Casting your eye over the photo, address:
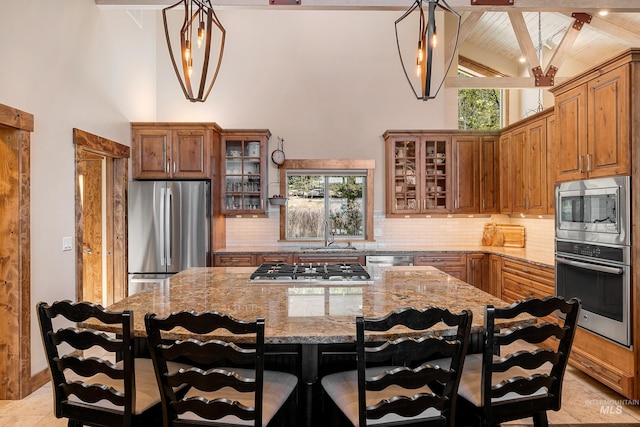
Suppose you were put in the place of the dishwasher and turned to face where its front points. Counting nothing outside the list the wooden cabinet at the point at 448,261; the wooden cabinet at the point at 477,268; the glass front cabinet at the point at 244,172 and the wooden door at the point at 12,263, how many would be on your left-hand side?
2

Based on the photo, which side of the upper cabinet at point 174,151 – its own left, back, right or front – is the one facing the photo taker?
front

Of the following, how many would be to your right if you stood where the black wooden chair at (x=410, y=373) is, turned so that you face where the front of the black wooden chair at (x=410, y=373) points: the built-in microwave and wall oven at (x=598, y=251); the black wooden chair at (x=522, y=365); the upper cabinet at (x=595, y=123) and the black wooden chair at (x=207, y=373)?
3

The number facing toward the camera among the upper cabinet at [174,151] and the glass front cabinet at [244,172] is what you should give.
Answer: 2

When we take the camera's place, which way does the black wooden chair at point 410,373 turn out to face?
facing away from the viewer and to the left of the viewer

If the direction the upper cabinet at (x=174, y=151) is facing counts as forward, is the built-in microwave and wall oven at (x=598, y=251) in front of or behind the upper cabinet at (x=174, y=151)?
in front

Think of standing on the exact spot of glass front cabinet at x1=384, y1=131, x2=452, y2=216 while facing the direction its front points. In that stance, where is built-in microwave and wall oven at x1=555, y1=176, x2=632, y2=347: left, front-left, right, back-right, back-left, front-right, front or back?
front-left

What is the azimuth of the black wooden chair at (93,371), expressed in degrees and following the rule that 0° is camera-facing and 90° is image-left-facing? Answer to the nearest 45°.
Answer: approximately 225°

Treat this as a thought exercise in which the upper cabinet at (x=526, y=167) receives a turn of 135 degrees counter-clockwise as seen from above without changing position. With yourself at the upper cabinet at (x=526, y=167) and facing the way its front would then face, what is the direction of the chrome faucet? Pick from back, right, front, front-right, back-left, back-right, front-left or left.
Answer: back

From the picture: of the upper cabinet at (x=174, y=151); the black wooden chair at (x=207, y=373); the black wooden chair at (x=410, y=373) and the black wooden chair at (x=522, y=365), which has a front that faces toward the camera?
the upper cabinet

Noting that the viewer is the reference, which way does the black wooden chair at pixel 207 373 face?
facing away from the viewer and to the right of the viewer

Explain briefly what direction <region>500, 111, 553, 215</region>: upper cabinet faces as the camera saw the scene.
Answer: facing the viewer and to the left of the viewer

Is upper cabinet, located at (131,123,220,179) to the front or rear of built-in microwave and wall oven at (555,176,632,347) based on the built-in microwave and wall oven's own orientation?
to the front

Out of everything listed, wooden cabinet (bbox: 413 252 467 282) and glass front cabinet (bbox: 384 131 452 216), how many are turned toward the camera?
2

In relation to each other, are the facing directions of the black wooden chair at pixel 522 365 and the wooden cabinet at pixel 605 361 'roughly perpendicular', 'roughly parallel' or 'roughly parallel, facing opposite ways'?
roughly perpendicular

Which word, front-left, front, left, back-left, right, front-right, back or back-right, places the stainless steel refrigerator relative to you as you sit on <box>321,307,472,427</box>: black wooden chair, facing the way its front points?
front

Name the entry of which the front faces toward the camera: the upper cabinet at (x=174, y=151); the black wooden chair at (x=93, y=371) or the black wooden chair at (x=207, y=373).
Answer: the upper cabinet

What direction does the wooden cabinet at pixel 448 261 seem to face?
toward the camera

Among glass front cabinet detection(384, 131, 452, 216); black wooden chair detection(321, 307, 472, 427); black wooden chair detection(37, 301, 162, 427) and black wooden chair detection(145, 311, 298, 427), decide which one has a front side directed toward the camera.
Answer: the glass front cabinet
